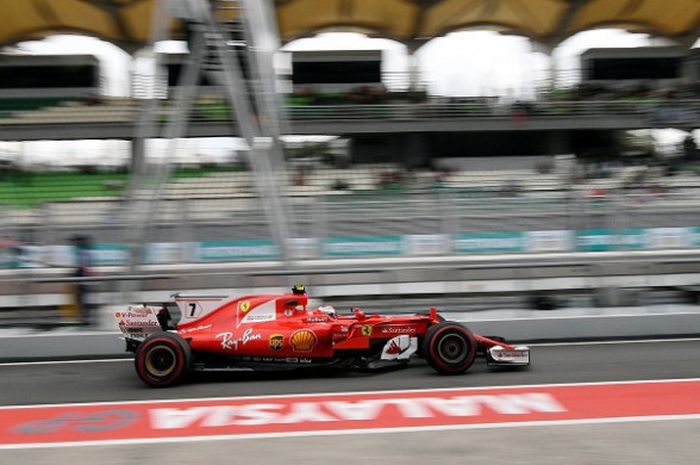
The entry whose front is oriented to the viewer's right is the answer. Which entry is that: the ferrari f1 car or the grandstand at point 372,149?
the ferrari f1 car

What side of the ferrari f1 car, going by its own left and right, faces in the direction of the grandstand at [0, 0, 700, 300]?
left

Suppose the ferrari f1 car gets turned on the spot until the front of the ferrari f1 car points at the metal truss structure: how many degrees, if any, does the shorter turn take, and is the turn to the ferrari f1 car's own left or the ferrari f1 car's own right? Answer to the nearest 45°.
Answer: approximately 90° to the ferrari f1 car's own left

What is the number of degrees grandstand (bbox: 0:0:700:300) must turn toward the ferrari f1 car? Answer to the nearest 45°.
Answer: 0° — it already faces it

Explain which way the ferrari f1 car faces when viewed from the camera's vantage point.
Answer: facing to the right of the viewer

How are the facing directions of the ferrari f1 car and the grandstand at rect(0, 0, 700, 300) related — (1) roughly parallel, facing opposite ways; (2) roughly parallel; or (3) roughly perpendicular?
roughly perpendicular

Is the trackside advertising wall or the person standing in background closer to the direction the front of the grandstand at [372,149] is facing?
the trackside advertising wall

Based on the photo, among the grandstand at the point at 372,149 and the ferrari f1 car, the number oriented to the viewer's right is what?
1

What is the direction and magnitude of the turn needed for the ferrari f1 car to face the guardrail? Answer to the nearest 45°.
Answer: approximately 90° to its left

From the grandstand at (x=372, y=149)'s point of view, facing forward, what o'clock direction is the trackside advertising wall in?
The trackside advertising wall is roughly at 12 o'clock from the grandstand.

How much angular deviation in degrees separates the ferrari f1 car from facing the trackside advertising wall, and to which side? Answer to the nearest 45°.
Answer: approximately 90° to its left
